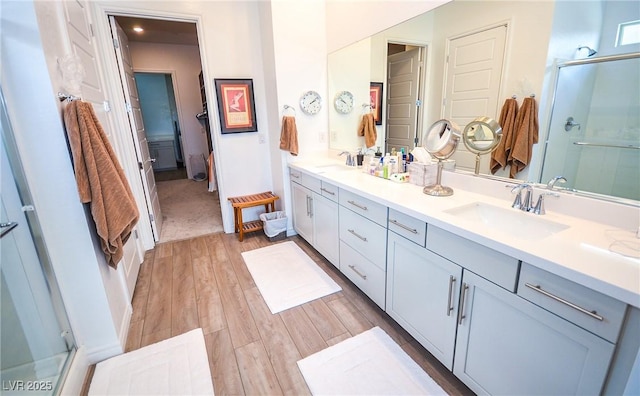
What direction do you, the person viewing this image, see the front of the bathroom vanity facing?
facing the viewer and to the left of the viewer

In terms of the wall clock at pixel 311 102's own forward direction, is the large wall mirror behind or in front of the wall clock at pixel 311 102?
in front

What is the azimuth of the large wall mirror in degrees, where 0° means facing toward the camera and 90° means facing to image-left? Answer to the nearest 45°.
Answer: approximately 45°

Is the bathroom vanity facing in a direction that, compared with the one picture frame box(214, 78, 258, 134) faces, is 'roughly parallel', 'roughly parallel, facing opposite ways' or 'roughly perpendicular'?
roughly perpendicular

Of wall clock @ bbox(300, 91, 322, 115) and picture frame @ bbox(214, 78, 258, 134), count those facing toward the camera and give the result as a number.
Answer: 2

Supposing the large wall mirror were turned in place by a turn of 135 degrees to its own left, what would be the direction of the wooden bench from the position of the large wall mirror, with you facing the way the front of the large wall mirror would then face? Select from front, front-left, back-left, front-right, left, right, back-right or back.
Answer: back

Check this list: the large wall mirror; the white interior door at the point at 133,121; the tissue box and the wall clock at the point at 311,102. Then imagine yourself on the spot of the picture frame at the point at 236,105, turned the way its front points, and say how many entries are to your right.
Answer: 1

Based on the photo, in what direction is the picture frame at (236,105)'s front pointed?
toward the camera

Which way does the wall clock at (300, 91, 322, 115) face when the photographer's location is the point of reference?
facing the viewer

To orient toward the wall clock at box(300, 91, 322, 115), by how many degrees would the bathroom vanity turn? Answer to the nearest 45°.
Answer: approximately 90° to its right

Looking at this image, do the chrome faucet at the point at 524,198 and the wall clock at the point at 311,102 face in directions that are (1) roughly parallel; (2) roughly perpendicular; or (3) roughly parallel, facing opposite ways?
roughly perpendicular

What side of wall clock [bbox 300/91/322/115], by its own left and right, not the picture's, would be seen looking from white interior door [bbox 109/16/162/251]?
right
